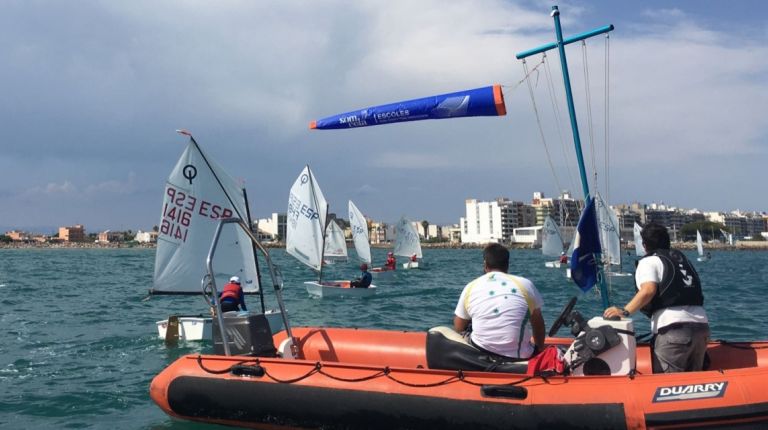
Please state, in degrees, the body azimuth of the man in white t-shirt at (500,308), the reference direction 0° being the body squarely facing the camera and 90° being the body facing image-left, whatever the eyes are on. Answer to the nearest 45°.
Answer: approximately 180°

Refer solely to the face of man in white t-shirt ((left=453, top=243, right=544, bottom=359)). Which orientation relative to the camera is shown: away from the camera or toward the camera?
away from the camera

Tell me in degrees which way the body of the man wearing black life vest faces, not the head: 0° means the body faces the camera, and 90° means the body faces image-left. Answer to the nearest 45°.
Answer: approximately 135°

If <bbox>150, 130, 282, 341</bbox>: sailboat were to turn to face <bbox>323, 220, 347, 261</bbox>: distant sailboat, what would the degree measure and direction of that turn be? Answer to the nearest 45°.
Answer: approximately 90° to its left

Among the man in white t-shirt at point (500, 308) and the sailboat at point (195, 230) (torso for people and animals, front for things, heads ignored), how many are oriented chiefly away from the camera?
1

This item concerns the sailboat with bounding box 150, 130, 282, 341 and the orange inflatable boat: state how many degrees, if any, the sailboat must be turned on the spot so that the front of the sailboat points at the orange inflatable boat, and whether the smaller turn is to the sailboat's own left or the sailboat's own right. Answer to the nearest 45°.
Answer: approximately 90° to the sailboat's own right

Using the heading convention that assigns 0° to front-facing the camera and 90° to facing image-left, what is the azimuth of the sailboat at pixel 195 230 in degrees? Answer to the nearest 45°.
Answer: approximately 270°

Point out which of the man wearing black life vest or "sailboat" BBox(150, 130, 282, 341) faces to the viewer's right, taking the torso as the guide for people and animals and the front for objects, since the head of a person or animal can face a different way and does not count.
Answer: the sailboat
